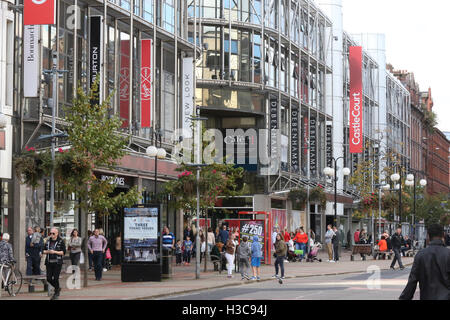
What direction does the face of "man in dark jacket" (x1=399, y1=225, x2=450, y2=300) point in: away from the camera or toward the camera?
away from the camera

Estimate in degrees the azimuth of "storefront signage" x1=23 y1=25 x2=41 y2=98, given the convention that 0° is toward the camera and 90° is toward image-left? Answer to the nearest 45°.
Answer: approximately 0°

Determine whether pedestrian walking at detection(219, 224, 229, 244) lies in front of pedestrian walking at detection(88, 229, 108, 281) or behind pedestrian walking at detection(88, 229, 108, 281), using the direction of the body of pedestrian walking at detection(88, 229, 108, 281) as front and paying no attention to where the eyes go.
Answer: behind

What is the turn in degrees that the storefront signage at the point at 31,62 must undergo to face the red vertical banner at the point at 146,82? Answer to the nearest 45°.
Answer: approximately 135° to its left

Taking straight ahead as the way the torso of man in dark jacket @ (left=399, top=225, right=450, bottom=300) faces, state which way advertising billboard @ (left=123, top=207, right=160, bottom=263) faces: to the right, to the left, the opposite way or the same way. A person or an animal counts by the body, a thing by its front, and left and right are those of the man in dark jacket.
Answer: the opposite way

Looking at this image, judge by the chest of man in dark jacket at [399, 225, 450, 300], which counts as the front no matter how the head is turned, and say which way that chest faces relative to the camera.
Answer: away from the camera

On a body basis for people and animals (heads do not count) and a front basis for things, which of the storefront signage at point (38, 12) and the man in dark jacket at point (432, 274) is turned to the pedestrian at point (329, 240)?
the man in dark jacket

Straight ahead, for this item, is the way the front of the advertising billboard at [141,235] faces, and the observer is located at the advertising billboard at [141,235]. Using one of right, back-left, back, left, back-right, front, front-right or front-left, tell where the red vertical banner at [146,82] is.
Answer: back
